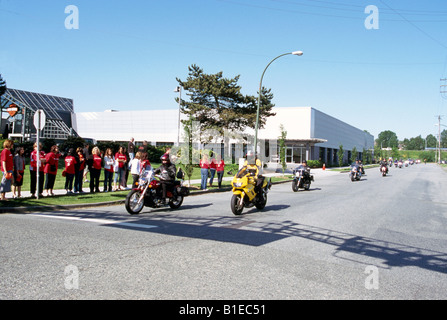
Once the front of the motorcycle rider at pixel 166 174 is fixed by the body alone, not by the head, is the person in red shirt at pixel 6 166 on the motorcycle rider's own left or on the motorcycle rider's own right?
on the motorcycle rider's own right

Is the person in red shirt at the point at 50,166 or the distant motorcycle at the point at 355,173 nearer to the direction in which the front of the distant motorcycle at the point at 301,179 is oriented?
the person in red shirt

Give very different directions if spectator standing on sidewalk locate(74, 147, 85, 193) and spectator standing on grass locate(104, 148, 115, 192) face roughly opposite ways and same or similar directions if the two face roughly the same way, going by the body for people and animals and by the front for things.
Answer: same or similar directions

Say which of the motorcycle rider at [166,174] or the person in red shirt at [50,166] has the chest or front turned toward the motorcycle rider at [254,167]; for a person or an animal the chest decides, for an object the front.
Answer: the person in red shirt

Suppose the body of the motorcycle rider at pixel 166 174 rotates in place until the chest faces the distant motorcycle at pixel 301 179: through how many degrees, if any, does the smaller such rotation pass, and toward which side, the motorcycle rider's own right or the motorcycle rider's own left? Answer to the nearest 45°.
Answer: approximately 180°

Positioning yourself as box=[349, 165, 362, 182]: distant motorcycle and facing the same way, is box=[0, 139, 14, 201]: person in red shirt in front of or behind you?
in front

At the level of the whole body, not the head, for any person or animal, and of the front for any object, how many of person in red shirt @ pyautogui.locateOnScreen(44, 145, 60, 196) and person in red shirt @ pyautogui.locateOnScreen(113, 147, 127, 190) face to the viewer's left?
0

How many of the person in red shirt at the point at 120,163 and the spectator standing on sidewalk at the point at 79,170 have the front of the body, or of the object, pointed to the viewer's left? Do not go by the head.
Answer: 0

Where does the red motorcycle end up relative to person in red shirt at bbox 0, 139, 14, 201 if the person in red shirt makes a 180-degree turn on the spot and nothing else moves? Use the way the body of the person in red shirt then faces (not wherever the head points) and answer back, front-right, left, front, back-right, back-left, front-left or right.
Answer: back

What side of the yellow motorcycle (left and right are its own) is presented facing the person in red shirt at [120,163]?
right

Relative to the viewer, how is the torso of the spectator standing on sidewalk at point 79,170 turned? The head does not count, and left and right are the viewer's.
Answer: facing the viewer and to the right of the viewer

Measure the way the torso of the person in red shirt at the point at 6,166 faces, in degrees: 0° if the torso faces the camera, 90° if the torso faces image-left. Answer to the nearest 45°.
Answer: approximately 315°

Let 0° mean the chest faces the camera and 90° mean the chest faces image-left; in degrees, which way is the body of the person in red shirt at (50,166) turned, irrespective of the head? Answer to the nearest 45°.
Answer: approximately 315°

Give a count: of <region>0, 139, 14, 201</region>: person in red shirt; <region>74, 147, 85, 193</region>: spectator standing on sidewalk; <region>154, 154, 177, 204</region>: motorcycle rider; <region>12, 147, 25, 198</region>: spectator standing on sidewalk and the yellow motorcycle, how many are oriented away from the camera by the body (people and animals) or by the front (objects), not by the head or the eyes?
0

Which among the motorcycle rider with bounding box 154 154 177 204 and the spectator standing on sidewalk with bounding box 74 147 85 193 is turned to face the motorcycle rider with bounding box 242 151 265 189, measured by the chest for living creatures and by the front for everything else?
the spectator standing on sidewalk

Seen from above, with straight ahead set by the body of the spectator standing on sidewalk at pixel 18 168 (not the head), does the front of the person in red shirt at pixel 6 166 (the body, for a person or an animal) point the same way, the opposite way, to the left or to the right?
the same way

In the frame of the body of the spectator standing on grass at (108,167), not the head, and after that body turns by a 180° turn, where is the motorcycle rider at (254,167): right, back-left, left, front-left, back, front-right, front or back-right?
back
